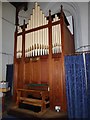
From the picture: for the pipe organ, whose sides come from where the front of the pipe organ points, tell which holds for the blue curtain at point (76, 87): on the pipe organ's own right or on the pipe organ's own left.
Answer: on the pipe organ's own left

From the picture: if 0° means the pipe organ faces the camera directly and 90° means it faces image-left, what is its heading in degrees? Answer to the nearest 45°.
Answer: approximately 45°
